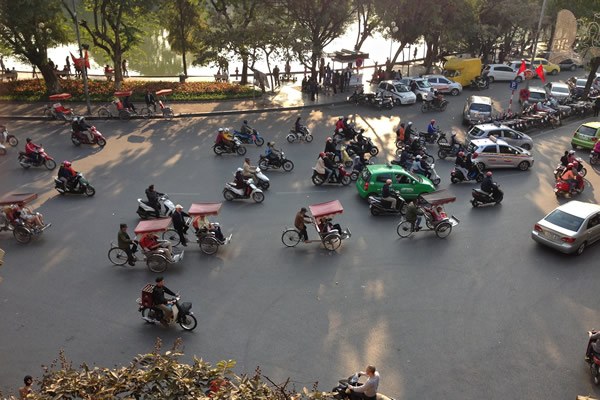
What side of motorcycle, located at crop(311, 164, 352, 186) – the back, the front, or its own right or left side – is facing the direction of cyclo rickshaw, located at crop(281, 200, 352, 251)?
right

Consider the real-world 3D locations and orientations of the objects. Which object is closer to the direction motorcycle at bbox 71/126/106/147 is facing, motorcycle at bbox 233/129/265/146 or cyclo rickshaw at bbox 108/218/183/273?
the motorcycle

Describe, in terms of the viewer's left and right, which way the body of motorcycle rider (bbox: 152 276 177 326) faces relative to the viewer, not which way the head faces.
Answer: facing to the right of the viewer

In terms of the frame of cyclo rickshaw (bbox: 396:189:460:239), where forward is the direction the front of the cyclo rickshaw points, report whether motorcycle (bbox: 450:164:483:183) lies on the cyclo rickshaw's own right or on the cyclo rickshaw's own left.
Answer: on the cyclo rickshaw's own left

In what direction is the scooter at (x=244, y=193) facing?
to the viewer's right

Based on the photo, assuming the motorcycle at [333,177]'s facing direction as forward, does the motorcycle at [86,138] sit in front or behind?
behind
